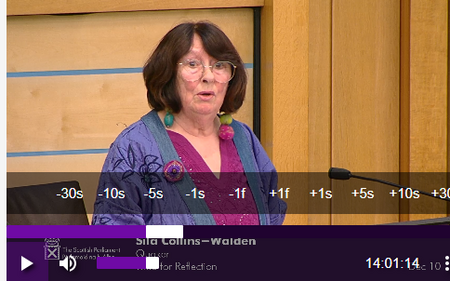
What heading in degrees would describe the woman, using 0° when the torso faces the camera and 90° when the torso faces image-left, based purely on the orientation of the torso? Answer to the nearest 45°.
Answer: approximately 315°
